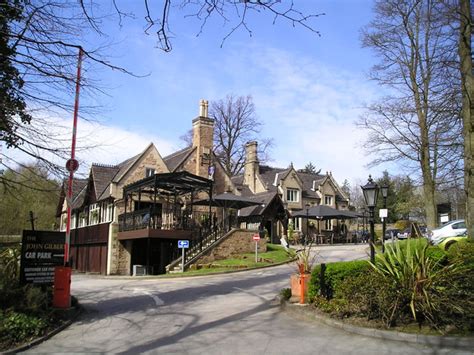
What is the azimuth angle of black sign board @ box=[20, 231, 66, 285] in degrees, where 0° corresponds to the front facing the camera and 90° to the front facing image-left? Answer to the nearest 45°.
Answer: approximately 0°

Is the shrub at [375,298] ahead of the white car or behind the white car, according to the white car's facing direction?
ahead

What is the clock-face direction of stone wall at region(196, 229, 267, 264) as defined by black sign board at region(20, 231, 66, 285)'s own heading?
The stone wall is roughly at 7 o'clock from the black sign board.

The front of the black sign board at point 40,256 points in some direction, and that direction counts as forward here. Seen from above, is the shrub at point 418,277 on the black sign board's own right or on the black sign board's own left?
on the black sign board's own left

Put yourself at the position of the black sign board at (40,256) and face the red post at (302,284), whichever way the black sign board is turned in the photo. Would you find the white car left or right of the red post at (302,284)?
left

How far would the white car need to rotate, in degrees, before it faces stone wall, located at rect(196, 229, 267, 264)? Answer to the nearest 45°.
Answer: approximately 45° to its right

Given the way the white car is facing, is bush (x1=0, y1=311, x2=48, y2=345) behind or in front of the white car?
in front

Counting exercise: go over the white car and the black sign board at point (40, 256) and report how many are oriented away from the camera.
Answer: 0

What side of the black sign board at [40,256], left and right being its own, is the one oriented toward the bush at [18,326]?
front

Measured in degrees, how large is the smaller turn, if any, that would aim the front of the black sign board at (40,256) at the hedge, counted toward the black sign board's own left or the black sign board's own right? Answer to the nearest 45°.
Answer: approximately 45° to the black sign board's own left

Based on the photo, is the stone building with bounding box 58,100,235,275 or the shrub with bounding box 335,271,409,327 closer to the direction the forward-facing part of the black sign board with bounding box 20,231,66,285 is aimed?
the shrub

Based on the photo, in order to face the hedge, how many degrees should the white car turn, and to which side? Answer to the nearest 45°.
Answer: approximately 45° to its left

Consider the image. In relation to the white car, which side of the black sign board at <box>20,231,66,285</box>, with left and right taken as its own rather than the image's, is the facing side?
left

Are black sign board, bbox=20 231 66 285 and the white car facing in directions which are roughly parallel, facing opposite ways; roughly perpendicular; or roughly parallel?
roughly perpendicular

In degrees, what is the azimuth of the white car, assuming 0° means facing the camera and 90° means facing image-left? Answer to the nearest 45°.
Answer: approximately 45°

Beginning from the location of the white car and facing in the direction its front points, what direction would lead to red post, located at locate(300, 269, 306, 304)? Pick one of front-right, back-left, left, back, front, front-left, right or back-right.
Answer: front-left
